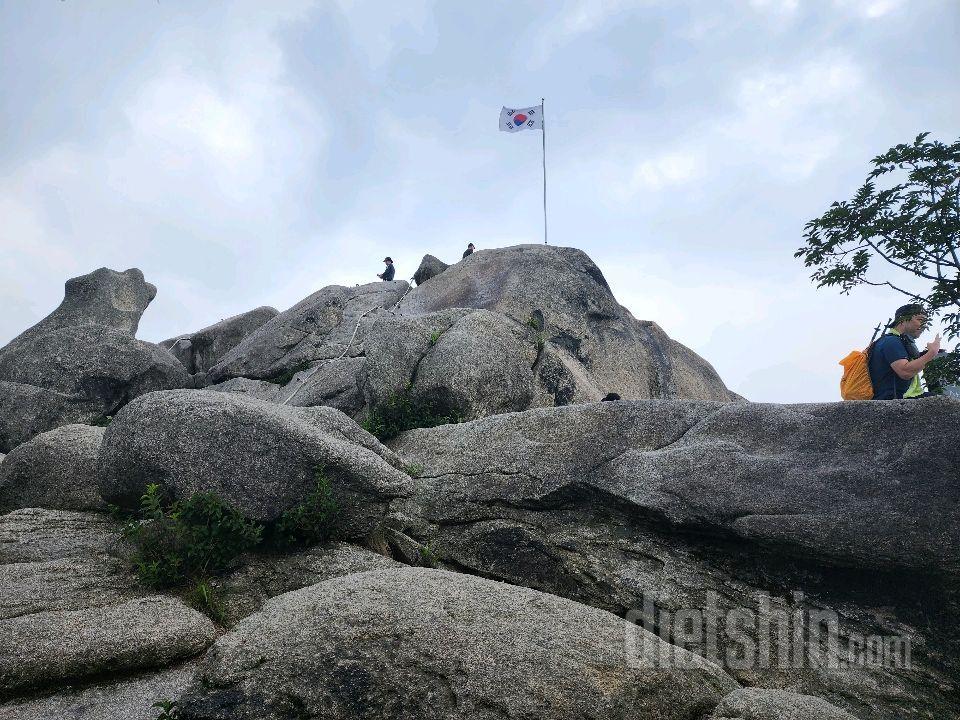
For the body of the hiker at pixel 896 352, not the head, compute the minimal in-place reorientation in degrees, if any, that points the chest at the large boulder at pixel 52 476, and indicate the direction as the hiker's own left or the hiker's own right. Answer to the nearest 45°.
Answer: approximately 135° to the hiker's own right

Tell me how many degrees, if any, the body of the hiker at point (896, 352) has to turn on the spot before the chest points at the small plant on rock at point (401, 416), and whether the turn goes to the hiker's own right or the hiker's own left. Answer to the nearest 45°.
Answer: approximately 180°

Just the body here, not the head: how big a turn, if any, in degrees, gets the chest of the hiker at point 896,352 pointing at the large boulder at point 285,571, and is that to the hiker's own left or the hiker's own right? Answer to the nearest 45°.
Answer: approximately 135° to the hiker's own right

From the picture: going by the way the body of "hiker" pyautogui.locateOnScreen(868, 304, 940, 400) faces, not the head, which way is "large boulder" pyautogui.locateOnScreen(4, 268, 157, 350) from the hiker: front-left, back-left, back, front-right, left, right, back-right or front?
back

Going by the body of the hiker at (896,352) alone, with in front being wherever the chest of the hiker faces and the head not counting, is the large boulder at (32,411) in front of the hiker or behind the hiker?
behind

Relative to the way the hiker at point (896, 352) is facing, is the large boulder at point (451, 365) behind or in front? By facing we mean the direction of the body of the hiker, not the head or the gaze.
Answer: behind

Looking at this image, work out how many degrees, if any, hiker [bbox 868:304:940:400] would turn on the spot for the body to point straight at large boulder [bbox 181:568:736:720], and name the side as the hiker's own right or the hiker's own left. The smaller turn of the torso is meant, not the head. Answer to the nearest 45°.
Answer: approximately 135° to the hiker's own right

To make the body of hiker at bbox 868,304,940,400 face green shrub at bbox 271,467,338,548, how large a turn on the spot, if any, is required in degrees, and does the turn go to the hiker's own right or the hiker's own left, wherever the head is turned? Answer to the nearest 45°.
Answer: approximately 135° to the hiker's own right

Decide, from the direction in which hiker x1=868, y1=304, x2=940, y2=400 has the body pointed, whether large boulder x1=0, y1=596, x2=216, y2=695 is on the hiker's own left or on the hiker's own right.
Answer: on the hiker's own right

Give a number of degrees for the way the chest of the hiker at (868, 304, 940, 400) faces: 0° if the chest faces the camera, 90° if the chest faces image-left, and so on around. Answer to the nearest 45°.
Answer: approximately 270°

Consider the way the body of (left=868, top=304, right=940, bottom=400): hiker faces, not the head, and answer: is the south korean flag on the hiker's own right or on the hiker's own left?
on the hiker's own left

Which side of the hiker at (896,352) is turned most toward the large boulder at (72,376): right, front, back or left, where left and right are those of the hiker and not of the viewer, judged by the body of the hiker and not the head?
back
